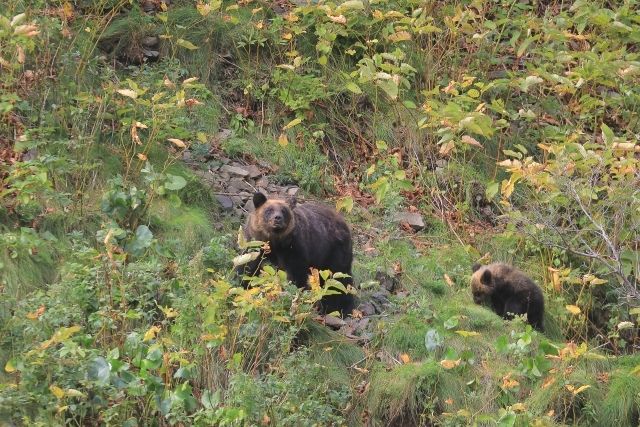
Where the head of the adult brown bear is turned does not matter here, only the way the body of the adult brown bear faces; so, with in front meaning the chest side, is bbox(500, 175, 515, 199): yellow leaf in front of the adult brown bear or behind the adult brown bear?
behind

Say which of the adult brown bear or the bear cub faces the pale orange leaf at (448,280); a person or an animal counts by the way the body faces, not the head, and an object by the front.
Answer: the bear cub

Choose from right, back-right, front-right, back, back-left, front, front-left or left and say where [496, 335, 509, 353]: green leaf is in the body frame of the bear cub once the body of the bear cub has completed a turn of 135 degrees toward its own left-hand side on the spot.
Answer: front-right

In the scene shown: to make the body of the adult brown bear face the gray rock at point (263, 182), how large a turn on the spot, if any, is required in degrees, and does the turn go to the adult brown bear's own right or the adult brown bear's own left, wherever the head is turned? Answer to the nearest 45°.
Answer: approximately 135° to the adult brown bear's own right

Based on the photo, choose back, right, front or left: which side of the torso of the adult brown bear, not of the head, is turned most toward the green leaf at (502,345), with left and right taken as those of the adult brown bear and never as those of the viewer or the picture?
left

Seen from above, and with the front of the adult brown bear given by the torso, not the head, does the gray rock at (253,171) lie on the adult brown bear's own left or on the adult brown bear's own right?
on the adult brown bear's own right

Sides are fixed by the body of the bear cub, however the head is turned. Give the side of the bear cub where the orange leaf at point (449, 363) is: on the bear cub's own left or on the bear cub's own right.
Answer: on the bear cub's own left

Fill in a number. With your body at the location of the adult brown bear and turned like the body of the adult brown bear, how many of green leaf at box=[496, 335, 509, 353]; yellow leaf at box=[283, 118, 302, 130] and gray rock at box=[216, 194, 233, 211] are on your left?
1

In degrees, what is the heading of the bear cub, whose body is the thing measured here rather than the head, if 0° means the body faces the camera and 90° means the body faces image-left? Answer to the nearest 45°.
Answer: approximately 90°

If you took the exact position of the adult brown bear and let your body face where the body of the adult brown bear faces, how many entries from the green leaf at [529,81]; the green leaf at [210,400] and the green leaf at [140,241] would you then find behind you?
1
